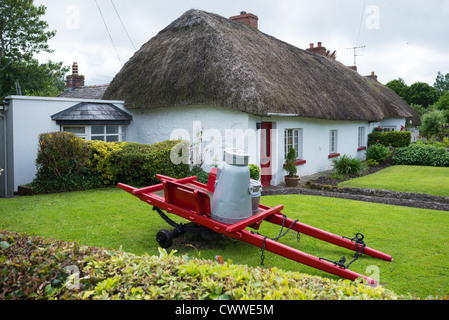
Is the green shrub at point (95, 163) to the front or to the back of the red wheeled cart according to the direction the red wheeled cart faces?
to the back

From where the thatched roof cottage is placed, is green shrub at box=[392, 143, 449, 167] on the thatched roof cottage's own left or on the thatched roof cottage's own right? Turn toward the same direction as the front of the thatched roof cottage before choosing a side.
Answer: on the thatched roof cottage's own left

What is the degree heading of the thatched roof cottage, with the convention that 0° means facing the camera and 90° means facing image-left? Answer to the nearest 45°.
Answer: approximately 315°

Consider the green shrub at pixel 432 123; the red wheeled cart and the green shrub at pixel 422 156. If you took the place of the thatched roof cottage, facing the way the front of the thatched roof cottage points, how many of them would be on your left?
2

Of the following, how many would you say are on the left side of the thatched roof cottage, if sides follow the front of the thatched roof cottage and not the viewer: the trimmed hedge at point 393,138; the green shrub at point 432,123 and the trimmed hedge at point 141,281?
2

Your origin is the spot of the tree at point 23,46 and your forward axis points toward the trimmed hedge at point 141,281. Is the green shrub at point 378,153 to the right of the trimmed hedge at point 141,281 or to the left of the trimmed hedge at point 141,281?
left

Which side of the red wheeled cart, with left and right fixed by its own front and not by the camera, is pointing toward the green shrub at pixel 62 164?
back

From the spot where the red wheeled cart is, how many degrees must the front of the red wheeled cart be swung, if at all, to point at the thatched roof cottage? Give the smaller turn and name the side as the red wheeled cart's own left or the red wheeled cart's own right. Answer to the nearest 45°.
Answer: approximately 135° to the red wheeled cart's own left

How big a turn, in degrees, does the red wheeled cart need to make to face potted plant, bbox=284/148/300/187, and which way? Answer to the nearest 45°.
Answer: approximately 135° to its left

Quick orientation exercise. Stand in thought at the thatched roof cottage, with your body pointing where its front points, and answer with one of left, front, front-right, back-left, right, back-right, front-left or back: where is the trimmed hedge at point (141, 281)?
front-right

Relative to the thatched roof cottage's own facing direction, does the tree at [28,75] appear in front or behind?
behind
